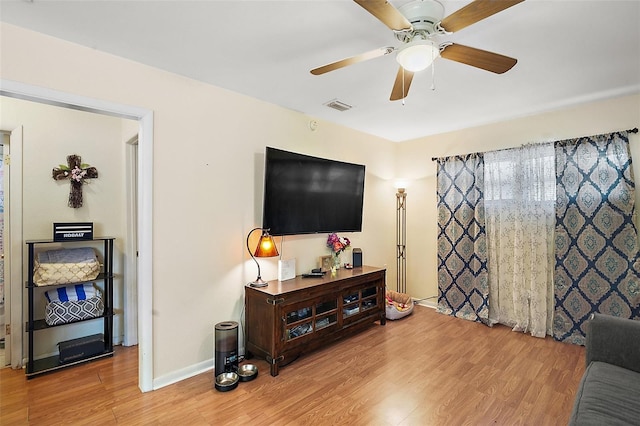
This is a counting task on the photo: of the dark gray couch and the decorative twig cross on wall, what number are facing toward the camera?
1

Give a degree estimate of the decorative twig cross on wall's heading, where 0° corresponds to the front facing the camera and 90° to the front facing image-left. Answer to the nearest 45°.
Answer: approximately 0°

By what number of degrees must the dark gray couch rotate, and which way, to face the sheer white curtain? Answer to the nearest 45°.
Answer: approximately 90° to its right

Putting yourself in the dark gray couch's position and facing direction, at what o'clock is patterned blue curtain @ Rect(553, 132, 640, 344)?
The patterned blue curtain is roughly at 3 o'clock from the dark gray couch.

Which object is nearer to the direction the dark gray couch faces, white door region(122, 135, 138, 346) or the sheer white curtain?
the white door

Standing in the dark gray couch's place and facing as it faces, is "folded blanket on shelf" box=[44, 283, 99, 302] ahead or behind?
ahead

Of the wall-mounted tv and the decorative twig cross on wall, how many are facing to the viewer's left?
0

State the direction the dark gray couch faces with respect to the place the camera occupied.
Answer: facing to the left of the viewer
